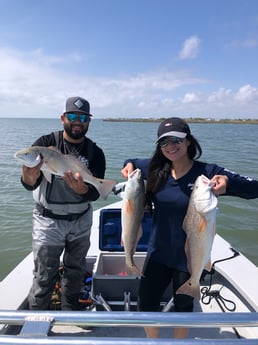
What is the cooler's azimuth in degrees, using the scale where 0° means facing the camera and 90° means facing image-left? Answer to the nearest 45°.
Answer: approximately 0°

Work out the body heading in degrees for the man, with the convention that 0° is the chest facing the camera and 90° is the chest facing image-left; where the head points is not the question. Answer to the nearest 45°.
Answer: approximately 0°

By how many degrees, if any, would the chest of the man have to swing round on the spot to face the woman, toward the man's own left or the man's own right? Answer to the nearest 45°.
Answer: approximately 45° to the man's own left

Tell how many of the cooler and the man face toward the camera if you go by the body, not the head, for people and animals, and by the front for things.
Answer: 2
